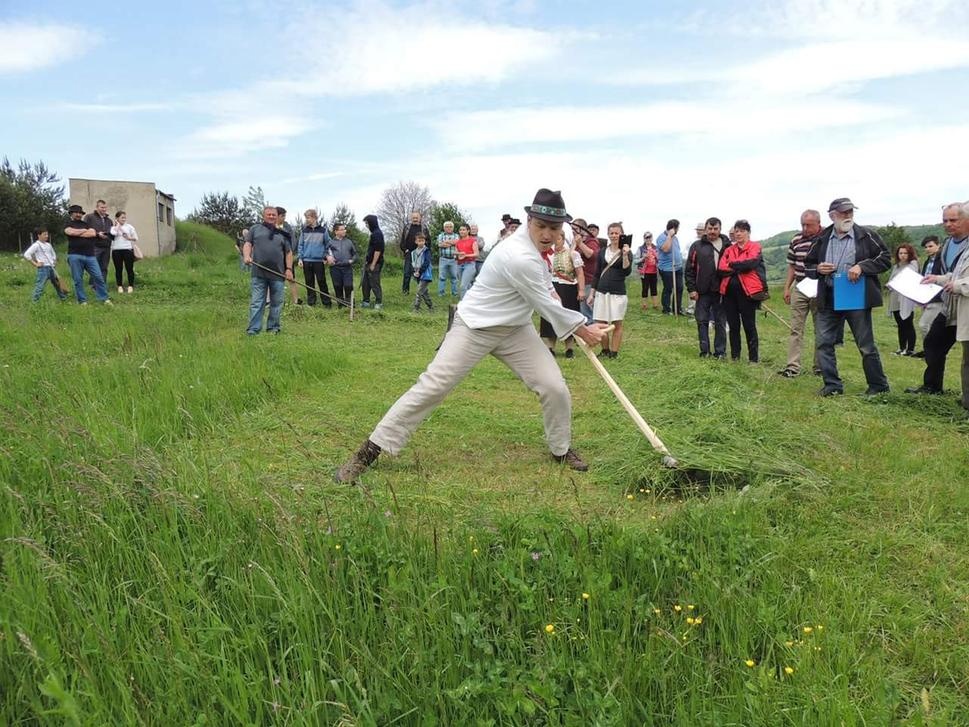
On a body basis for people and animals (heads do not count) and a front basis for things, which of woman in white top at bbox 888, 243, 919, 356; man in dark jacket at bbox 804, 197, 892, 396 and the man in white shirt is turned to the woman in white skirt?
the woman in white top

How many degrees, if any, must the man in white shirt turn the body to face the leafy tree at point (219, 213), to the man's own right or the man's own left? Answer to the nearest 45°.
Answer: approximately 135° to the man's own left

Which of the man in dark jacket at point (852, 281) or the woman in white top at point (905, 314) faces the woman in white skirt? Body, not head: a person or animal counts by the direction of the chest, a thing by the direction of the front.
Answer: the woman in white top

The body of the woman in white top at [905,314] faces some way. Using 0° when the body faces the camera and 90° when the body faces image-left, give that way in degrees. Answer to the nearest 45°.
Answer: approximately 45°

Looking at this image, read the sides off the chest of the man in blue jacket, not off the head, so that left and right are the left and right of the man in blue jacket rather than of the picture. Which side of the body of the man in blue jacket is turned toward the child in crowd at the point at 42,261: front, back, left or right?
right

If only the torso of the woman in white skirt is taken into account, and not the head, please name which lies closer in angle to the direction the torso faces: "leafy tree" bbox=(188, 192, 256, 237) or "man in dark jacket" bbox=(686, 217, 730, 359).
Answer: the man in dark jacket

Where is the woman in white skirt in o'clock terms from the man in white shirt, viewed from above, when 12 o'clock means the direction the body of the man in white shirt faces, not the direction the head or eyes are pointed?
The woman in white skirt is roughly at 8 o'clock from the man in white shirt.

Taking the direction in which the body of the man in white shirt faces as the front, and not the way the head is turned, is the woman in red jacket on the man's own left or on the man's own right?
on the man's own left
